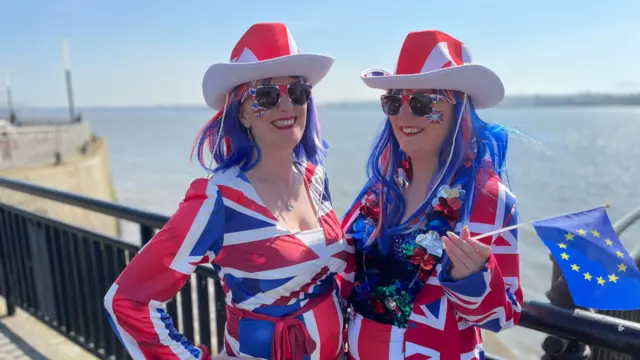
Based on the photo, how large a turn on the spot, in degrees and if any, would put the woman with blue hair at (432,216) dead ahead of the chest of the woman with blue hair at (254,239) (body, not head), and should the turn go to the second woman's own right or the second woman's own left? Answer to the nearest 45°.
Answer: approximately 45° to the second woman's own left

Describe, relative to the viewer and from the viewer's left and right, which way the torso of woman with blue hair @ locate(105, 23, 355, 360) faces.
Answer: facing the viewer and to the right of the viewer

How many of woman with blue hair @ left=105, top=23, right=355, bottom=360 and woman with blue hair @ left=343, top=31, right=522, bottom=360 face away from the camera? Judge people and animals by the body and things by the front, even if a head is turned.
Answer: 0

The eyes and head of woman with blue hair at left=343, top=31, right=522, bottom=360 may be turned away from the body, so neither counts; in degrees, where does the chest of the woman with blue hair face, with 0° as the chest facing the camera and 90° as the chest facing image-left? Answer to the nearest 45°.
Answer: approximately 45°
